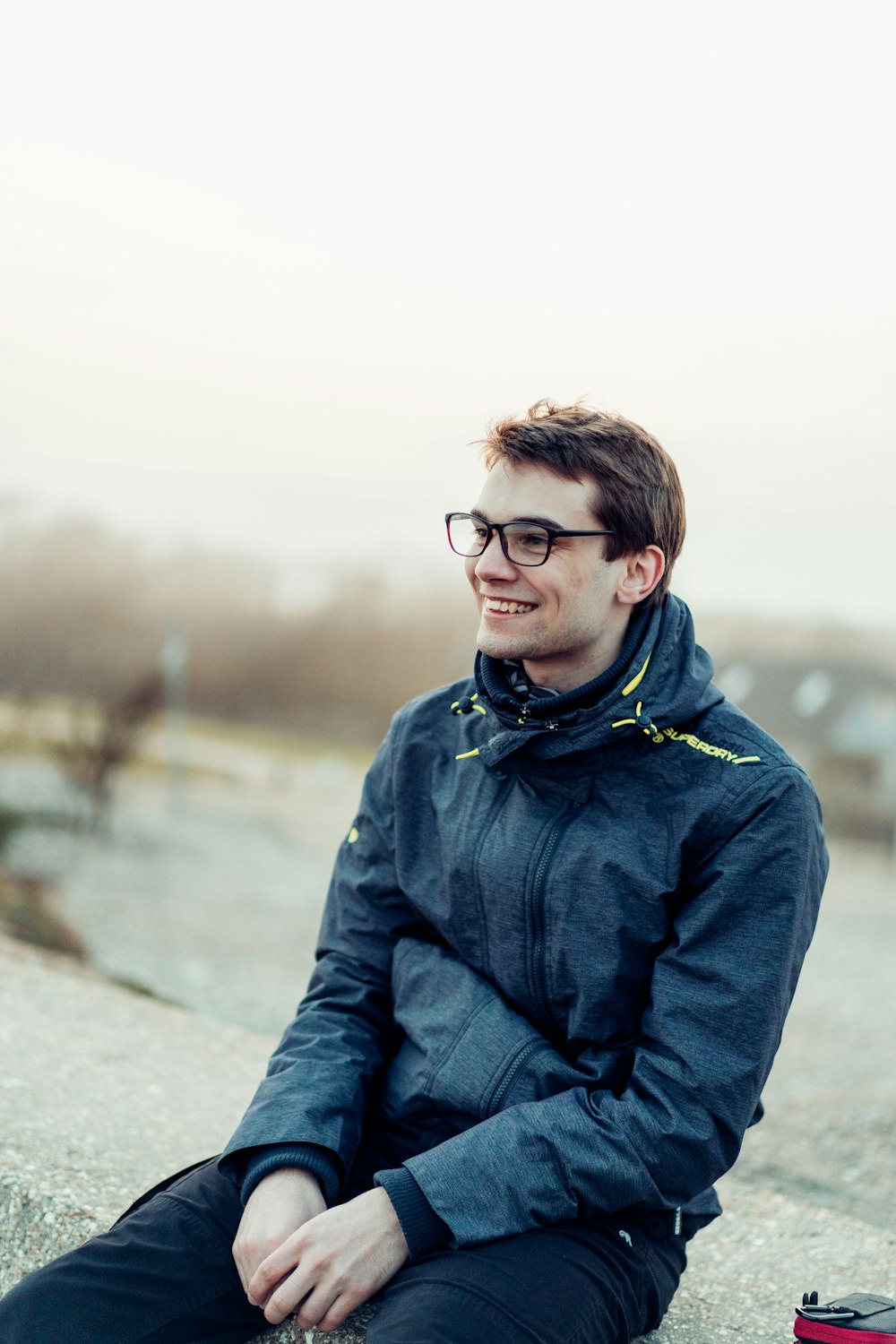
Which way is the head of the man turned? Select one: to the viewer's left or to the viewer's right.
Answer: to the viewer's left

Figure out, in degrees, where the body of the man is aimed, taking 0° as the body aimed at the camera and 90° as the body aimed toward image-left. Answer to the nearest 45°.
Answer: approximately 45°

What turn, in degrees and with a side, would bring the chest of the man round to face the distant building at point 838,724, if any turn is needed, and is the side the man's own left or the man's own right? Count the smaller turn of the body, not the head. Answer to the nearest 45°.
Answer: approximately 135° to the man's own right
